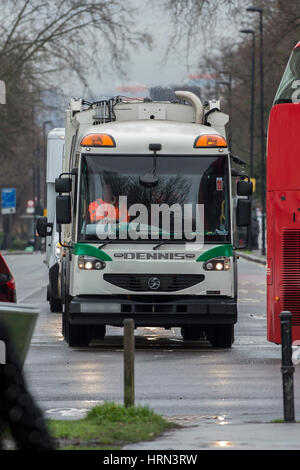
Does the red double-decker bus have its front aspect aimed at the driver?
no

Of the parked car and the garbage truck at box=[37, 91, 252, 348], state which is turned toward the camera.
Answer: the garbage truck

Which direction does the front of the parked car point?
away from the camera

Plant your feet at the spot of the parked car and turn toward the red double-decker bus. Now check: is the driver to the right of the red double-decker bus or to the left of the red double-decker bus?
right

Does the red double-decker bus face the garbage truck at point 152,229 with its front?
no

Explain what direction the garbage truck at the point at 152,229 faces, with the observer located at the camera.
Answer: facing the viewer

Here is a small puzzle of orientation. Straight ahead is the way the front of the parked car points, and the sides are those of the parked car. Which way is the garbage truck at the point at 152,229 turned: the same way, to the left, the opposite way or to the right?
the opposite way
